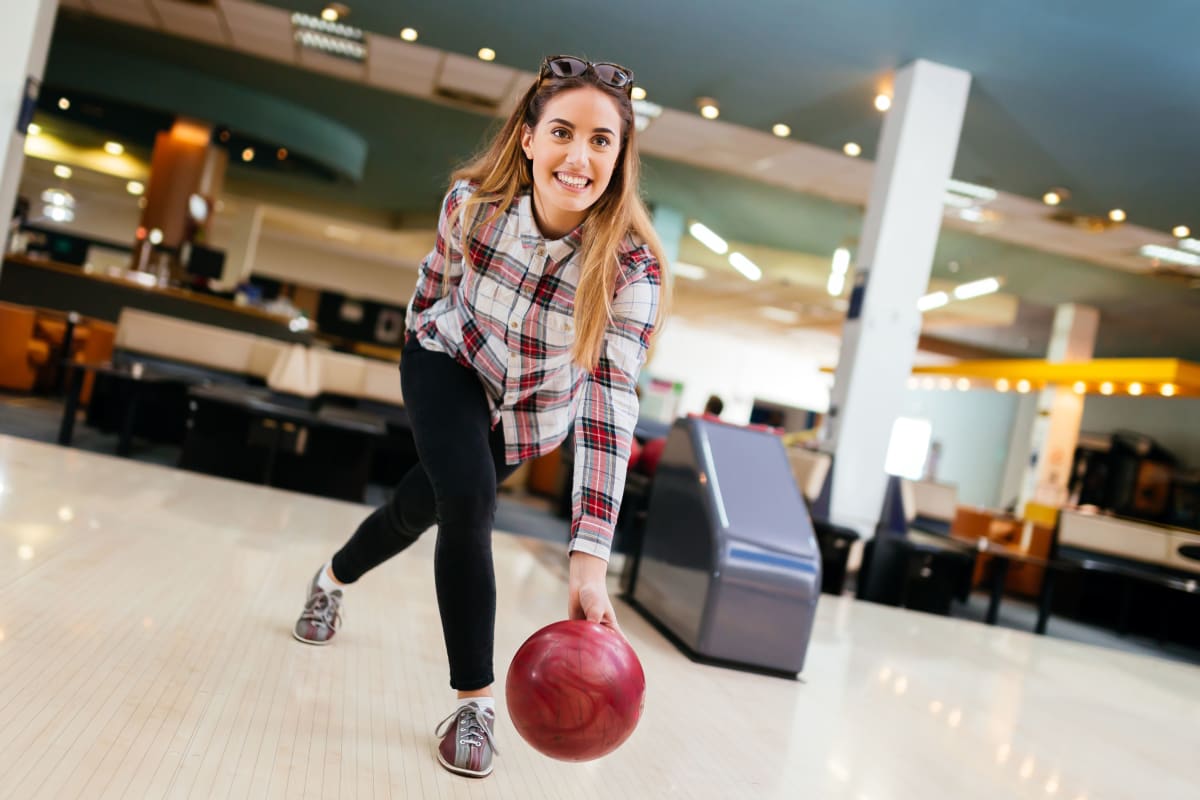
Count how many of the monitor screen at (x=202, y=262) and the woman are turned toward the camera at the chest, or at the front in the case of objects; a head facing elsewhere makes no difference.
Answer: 2

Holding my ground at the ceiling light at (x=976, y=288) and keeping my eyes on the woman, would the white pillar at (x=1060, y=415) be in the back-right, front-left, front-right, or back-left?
back-left

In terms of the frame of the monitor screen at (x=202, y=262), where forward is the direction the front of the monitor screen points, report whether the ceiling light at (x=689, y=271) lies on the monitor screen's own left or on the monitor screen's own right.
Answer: on the monitor screen's own left

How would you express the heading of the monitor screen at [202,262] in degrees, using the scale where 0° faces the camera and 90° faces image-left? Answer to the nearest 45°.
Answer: approximately 0°

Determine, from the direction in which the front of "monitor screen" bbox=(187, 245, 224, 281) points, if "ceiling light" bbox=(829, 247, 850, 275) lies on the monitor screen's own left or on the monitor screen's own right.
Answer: on the monitor screen's own left

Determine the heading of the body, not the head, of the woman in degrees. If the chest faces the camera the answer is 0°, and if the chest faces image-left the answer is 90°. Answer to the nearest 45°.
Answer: approximately 0°

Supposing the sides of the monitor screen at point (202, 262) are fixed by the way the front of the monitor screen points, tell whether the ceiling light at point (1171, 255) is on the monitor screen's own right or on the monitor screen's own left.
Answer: on the monitor screen's own left

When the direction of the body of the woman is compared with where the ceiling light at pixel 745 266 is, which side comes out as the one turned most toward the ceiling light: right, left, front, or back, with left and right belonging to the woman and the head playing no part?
back

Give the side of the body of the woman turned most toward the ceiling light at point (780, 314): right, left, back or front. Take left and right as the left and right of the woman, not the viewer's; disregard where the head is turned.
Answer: back
